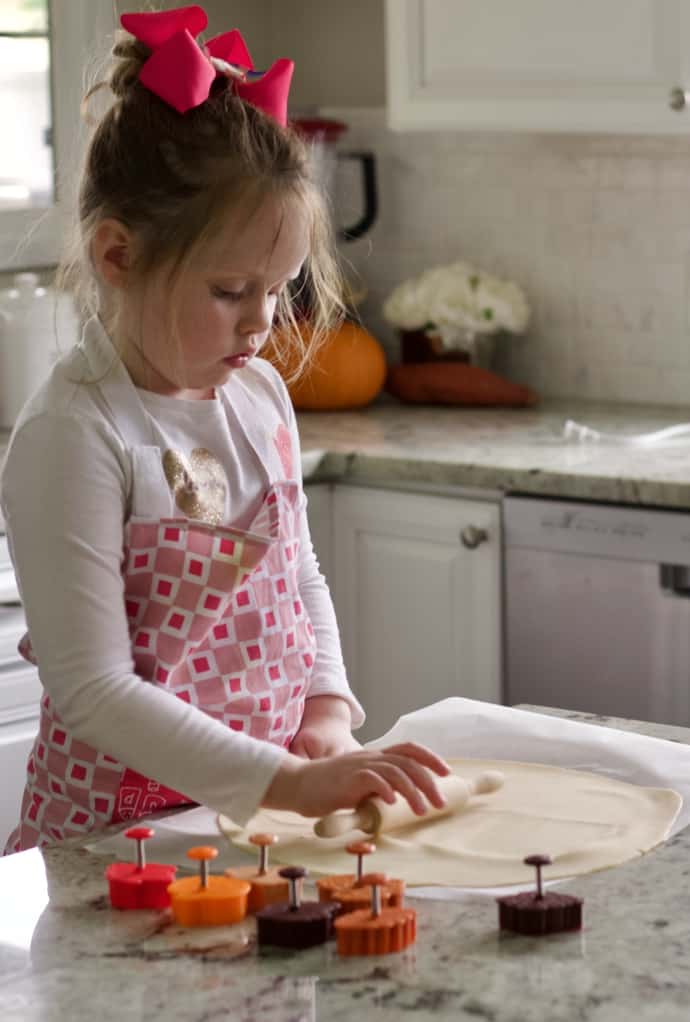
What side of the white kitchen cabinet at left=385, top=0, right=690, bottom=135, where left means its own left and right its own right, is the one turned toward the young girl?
front

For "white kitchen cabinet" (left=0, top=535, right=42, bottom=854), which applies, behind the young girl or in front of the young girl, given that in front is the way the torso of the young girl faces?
behind

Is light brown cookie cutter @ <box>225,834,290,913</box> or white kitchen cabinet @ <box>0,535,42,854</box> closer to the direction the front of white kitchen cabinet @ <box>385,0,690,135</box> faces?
the light brown cookie cutter

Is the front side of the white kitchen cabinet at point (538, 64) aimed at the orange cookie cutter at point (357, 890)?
yes

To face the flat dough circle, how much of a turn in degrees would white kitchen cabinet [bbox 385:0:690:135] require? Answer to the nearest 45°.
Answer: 0° — it already faces it

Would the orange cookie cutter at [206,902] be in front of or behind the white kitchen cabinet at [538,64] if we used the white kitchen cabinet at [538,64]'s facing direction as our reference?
in front

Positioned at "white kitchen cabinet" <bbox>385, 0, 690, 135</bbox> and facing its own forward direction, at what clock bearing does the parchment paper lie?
The parchment paper is roughly at 12 o'clock from the white kitchen cabinet.

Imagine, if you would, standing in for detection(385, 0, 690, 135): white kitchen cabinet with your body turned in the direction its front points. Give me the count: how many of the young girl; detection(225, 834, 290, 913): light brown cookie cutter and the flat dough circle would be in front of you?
3

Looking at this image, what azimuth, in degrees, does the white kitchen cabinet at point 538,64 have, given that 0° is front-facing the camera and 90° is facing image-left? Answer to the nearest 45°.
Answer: approximately 0°

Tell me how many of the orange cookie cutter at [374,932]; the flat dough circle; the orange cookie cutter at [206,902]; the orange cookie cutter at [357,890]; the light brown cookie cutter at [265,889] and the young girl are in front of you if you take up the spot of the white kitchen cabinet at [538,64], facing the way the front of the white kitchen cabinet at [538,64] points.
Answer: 6

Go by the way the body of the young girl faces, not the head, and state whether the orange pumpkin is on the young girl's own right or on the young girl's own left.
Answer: on the young girl's own left

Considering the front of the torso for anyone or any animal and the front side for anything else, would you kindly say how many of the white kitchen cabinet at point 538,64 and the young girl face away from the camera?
0

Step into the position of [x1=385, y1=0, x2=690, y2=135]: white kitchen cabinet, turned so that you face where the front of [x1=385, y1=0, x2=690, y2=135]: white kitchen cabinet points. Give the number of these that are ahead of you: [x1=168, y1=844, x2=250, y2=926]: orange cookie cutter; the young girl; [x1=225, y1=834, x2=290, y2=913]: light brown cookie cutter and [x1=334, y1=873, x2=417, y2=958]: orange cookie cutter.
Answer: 4
